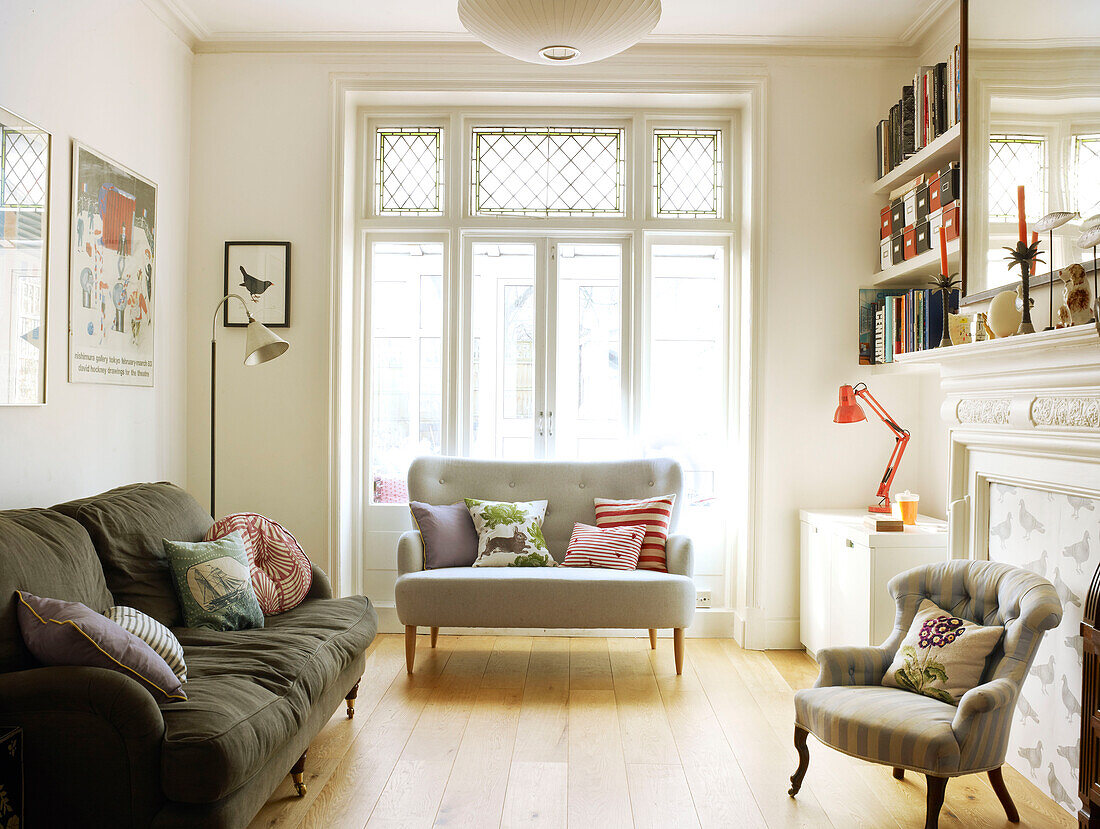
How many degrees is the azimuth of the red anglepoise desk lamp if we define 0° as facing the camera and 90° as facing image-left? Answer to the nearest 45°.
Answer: approximately 90°

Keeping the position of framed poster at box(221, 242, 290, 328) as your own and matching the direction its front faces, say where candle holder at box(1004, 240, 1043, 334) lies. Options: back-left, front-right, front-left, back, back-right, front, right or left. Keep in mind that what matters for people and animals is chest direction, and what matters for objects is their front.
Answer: front-left

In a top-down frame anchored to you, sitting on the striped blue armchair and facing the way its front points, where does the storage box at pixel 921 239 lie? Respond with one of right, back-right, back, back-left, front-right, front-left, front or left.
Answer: back-right

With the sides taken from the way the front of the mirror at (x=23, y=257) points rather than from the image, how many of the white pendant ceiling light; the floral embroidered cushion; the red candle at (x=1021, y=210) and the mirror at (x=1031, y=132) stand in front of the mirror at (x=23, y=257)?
4

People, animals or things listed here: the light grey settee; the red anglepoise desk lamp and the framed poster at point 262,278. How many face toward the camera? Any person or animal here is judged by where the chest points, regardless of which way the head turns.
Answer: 2

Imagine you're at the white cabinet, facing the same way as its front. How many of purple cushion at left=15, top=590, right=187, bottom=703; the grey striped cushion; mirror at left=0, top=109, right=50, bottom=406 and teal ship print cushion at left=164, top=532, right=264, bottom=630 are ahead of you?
4

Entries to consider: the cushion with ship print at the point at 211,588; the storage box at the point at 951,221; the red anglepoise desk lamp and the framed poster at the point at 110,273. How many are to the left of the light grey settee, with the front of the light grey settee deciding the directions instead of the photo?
2

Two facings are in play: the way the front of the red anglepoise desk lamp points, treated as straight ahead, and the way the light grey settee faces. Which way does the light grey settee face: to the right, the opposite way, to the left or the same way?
to the left

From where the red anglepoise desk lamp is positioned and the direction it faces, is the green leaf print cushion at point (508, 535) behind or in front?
in front

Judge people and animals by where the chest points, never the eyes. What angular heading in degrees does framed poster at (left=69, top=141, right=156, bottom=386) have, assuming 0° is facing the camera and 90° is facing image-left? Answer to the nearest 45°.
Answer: approximately 315°

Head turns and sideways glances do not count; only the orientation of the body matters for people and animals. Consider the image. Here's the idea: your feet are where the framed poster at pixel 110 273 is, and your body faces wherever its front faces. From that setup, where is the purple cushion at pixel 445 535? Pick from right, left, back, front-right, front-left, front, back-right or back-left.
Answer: front-left
